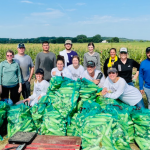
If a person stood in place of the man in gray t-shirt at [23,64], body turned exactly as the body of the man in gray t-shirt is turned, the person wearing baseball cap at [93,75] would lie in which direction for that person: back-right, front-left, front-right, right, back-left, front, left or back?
front-left

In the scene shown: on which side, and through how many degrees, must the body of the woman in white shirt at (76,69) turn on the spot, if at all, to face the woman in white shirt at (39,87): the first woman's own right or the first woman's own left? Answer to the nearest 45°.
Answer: approximately 45° to the first woman's own right

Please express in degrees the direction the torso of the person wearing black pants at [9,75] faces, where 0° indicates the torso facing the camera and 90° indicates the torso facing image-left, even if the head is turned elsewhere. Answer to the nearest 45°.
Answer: approximately 0°

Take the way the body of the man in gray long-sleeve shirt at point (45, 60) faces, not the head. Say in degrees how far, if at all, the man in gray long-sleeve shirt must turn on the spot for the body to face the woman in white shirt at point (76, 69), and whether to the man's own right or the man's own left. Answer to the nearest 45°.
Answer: approximately 45° to the man's own left

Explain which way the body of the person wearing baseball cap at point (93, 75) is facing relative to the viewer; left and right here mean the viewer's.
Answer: facing the viewer

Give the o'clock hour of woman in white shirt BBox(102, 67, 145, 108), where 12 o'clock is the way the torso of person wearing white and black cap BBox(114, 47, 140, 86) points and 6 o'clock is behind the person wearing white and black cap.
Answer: The woman in white shirt is roughly at 12 o'clock from the person wearing white and black cap.

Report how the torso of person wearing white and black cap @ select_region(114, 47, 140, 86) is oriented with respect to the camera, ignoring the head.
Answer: toward the camera

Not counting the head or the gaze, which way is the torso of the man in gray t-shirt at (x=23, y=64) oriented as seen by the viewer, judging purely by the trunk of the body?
toward the camera

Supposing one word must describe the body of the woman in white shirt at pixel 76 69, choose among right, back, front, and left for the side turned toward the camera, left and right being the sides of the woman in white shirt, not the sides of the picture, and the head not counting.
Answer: front

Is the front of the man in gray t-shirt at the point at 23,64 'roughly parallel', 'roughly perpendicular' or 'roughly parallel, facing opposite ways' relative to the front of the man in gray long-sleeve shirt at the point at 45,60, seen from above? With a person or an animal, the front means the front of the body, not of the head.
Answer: roughly parallel

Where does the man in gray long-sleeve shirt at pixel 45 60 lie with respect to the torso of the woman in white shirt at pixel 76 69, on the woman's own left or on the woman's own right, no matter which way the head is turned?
on the woman's own right

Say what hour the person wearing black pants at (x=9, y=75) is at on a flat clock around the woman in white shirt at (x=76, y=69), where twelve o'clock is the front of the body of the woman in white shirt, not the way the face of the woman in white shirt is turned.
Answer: The person wearing black pants is roughly at 3 o'clock from the woman in white shirt.
